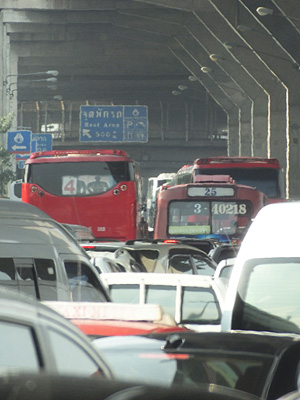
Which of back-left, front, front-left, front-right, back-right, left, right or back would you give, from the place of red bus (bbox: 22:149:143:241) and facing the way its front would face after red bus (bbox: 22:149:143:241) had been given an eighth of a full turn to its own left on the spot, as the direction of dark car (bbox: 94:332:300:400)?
back-left

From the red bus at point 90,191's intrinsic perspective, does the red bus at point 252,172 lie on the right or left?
on its right

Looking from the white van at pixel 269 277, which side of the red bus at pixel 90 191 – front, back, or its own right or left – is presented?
back

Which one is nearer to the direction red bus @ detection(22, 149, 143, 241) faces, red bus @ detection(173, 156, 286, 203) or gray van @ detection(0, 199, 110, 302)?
the red bus

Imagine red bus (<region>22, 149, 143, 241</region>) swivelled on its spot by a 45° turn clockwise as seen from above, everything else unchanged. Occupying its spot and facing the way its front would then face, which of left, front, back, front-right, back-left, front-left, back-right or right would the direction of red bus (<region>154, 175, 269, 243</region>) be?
right

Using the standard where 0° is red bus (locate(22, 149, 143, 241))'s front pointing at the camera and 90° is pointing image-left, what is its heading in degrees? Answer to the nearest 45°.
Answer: approximately 180°

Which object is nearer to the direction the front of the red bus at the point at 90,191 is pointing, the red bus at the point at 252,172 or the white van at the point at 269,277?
the red bus

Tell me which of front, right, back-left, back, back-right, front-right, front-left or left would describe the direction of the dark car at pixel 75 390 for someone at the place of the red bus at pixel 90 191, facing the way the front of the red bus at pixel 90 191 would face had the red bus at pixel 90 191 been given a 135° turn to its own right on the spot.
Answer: front-right

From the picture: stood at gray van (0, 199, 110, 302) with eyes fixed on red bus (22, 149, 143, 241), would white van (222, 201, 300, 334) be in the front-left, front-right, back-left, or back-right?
back-right

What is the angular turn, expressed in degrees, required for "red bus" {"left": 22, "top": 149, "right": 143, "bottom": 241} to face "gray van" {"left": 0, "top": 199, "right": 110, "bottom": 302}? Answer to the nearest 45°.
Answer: approximately 180°
